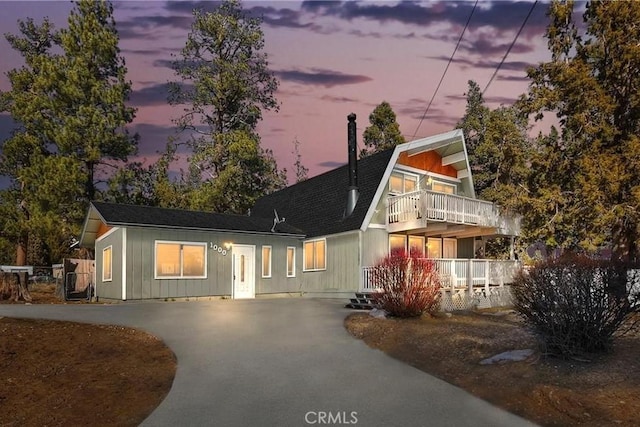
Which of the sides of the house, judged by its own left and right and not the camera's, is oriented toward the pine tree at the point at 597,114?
left

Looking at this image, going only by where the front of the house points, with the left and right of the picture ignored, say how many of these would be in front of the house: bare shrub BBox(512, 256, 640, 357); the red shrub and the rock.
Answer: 3

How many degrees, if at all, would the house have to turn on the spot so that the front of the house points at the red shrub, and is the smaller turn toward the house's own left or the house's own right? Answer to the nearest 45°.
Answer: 0° — it already faces it

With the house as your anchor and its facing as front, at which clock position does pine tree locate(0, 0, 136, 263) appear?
The pine tree is roughly at 4 o'clock from the house.

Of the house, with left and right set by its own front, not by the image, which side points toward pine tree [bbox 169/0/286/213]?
back

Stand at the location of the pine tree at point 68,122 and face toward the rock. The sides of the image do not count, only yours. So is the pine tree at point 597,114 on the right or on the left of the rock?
left

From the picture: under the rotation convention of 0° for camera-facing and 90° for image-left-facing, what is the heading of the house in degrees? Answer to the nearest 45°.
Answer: approximately 0°

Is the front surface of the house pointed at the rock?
yes

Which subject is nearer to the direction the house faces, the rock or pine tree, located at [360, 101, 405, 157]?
the rock

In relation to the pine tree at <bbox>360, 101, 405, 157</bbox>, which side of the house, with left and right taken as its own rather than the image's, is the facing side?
back

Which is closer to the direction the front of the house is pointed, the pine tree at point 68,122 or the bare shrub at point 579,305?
the bare shrub

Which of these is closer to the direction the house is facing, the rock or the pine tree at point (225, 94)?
the rock
